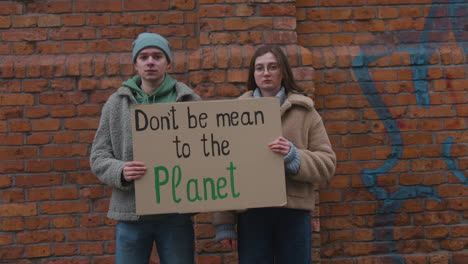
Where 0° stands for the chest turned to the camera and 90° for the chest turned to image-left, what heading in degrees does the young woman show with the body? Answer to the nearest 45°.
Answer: approximately 0°

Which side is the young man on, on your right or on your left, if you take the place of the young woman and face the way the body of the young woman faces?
on your right

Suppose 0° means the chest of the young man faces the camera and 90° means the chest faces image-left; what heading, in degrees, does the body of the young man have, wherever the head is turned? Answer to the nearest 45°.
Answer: approximately 0°

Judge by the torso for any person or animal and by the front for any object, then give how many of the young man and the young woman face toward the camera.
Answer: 2

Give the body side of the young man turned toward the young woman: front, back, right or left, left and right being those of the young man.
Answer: left
